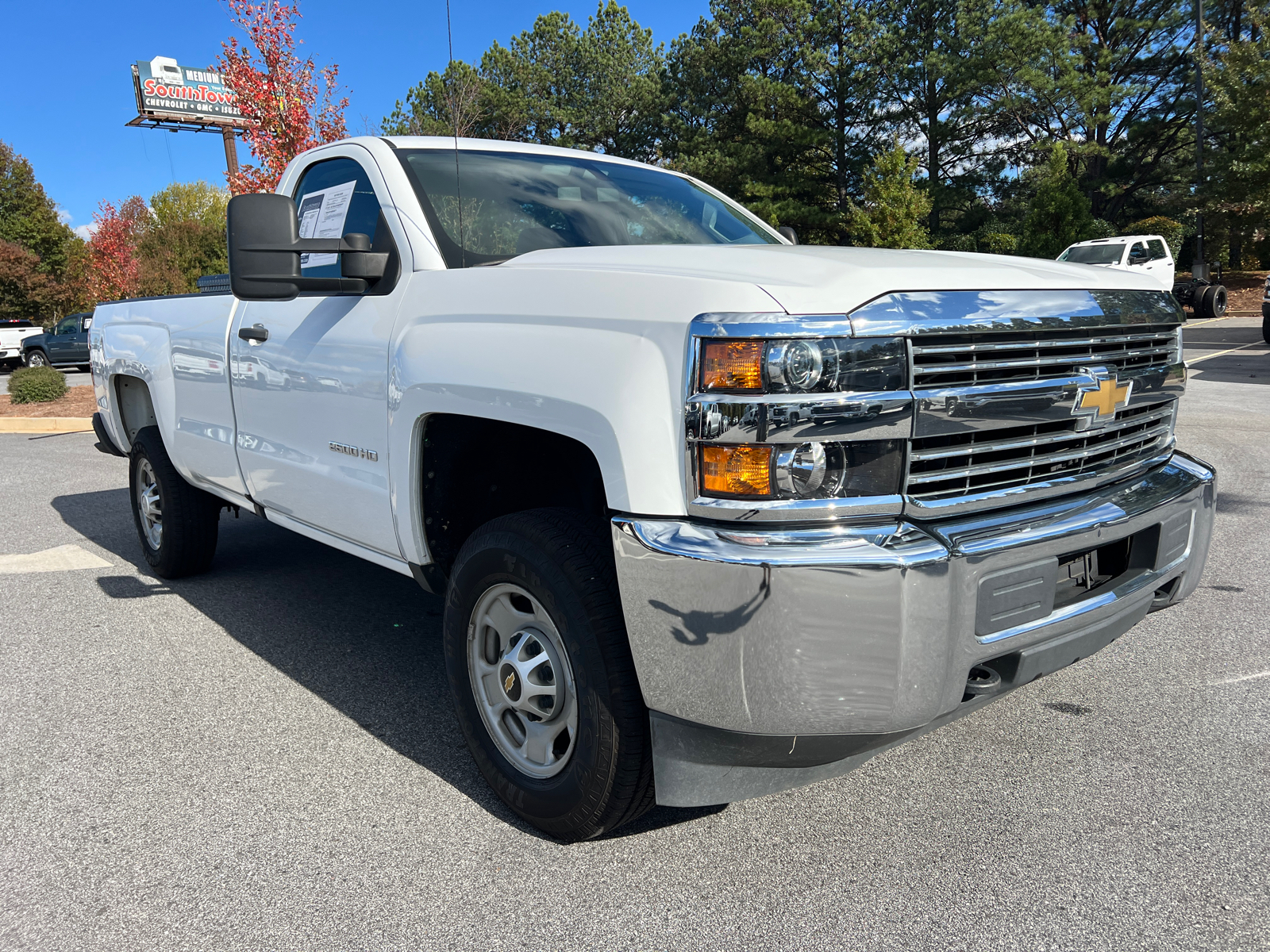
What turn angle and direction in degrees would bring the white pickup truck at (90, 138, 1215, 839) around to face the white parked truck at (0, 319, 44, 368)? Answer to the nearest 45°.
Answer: approximately 180°

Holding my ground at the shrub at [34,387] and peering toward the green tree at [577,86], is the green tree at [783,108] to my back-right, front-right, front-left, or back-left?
front-right

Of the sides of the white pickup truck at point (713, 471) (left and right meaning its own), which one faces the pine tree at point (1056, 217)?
left

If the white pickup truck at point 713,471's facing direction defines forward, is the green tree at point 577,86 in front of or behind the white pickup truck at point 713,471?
behind

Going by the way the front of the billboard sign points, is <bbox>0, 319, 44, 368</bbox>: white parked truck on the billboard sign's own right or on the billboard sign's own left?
on the billboard sign's own right

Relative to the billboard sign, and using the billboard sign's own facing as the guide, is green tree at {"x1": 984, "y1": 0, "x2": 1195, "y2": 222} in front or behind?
in front

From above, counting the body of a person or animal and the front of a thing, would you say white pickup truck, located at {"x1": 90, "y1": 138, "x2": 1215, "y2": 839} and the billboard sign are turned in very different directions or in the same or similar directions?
same or similar directions

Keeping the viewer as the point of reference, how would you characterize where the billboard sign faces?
facing the viewer and to the right of the viewer

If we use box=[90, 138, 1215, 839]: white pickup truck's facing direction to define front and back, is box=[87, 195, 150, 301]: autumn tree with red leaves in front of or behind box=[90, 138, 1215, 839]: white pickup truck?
behind
